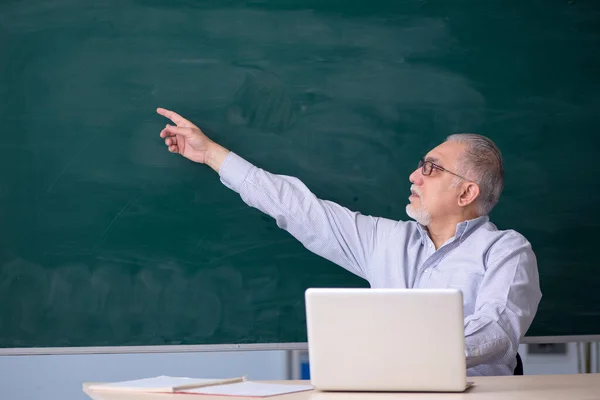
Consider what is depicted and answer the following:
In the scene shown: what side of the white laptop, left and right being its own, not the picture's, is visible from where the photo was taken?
back

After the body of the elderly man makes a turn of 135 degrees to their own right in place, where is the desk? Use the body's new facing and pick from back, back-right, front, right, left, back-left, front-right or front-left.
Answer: back

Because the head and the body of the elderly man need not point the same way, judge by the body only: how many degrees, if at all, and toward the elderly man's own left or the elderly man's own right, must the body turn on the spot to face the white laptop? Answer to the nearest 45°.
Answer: approximately 45° to the elderly man's own left

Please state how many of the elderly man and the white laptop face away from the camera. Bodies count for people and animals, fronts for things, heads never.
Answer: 1

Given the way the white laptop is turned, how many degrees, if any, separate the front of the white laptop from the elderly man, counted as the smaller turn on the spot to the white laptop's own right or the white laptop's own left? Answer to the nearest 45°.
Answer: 0° — it already faces them

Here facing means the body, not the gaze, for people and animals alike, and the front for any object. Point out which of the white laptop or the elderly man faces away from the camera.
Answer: the white laptop

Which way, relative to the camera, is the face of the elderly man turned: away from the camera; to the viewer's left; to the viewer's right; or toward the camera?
to the viewer's left
